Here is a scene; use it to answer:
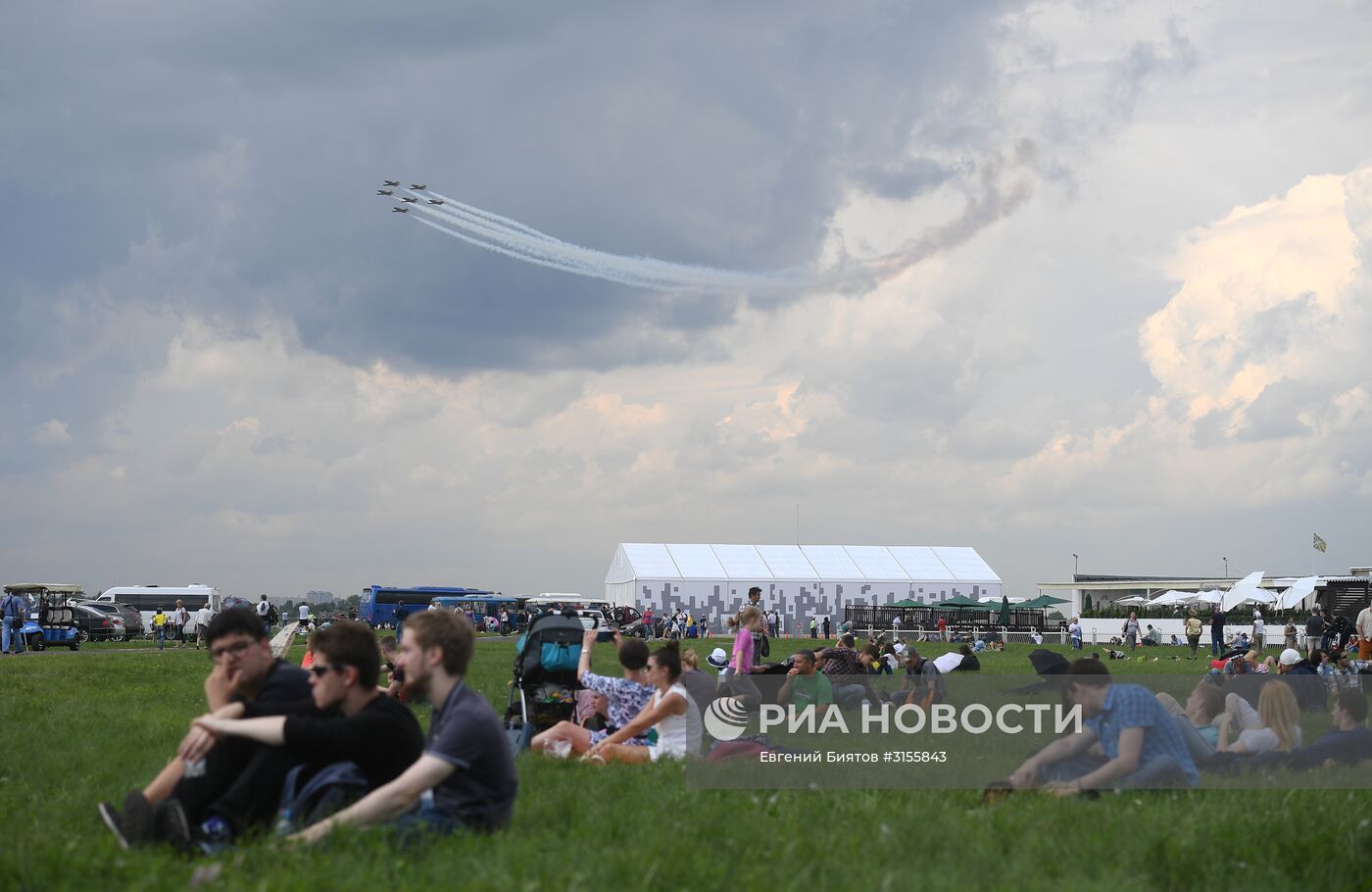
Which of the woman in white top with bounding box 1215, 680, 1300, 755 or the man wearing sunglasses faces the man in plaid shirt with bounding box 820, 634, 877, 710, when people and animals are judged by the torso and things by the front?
the woman in white top

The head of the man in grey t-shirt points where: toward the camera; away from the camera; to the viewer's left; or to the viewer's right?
to the viewer's left

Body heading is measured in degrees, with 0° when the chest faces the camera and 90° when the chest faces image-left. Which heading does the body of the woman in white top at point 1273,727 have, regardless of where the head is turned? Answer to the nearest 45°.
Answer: approximately 135°

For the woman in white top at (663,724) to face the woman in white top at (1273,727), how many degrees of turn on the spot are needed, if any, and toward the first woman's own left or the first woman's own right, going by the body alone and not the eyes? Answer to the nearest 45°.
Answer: approximately 180°

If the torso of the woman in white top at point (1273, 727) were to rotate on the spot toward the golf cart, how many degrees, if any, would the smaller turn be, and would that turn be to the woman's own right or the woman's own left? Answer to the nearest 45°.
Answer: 0° — they already face it

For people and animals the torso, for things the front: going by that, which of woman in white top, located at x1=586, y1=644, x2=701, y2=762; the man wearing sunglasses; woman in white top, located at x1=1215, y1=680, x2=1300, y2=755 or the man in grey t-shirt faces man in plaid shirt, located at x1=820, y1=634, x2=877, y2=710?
woman in white top, located at x1=1215, y1=680, x2=1300, y2=755

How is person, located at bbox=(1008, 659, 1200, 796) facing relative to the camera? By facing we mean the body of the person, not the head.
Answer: to the viewer's left

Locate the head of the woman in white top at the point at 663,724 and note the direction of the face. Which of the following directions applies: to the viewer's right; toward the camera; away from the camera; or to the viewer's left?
to the viewer's left

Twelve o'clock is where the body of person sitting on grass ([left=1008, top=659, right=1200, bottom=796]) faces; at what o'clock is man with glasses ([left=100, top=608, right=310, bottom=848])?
The man with glasses is roughly at 11 o'clock from the person sitting on grass.

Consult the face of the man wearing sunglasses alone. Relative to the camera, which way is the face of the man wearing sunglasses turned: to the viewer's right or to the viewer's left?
to the viewer's left

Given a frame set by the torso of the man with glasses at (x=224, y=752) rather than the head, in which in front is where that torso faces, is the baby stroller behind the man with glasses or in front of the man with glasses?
behind

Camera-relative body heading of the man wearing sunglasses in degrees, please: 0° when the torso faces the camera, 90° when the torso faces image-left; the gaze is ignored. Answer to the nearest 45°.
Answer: approximately 90°

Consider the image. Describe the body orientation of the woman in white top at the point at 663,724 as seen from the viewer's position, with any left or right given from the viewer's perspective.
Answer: facing to the left of the viewer

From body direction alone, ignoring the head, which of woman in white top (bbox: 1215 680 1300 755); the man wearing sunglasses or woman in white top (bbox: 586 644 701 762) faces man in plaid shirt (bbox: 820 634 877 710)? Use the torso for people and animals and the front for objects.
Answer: woman in white top (bbox: 1215 680 1300 755)

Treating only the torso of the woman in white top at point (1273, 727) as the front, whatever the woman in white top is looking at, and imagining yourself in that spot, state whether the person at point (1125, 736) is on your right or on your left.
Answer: on your left

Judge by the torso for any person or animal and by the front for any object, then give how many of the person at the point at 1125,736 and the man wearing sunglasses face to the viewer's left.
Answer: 2

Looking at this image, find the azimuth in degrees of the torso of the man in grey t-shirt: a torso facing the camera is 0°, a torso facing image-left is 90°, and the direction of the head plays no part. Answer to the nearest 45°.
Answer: approximately 90°
